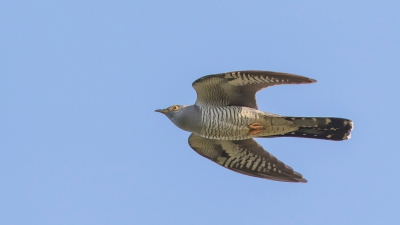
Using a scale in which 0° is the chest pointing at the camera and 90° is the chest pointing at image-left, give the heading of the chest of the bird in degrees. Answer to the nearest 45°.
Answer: approximately 90°
